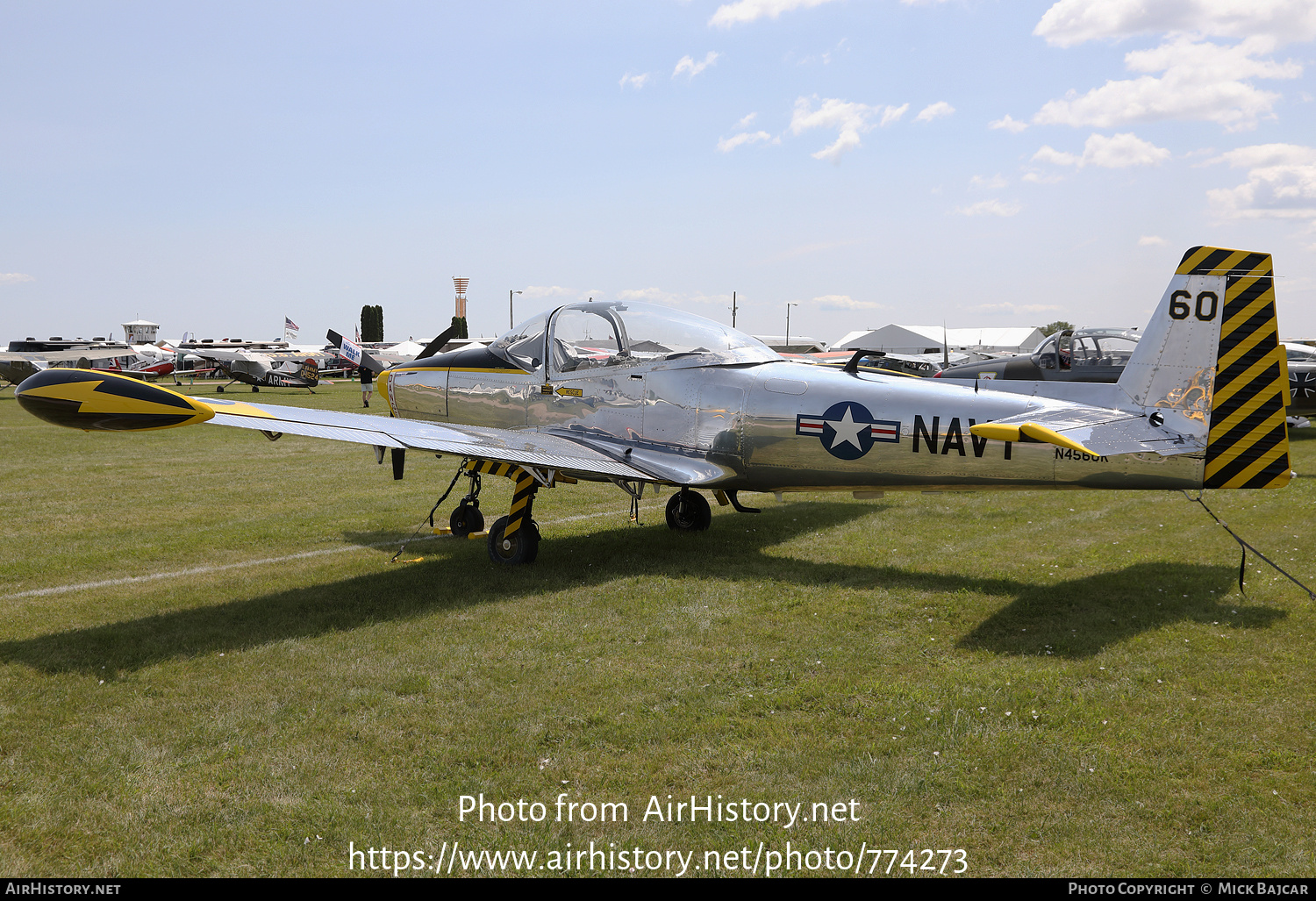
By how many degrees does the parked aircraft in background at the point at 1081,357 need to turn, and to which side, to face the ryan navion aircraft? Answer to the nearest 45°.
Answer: approximately 90° to its left

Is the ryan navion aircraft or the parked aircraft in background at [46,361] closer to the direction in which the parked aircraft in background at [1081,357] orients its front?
the parked aircraft in background

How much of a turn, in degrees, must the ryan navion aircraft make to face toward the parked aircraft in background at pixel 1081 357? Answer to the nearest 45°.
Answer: approximately 90° to its right

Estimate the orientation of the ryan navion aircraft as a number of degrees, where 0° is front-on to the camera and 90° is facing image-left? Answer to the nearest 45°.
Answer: approximately 135°

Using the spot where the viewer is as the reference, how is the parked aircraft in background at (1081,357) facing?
facing to the left of the viewer

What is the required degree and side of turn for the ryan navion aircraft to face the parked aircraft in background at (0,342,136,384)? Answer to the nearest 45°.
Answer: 0° — it already faces it
